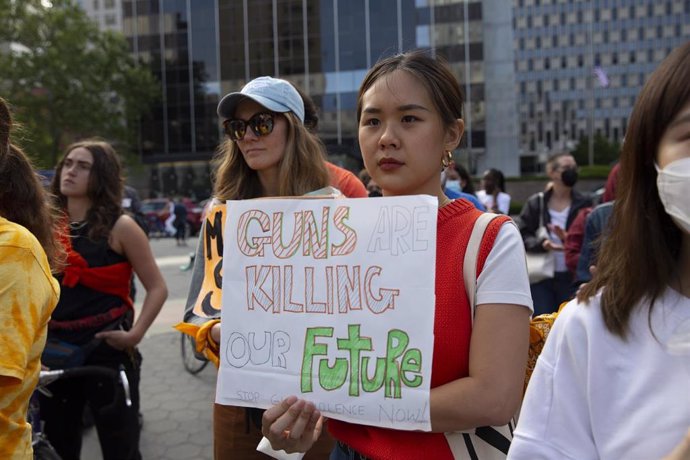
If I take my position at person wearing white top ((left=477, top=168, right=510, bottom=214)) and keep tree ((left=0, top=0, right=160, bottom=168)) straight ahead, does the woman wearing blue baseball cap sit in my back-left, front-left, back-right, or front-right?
back-left

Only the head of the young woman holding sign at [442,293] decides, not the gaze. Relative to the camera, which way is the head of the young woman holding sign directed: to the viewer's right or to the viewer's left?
to the viewer's left

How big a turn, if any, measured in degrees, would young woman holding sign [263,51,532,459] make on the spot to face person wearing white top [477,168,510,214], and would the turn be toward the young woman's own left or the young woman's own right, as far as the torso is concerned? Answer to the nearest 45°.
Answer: approximately 135° to the young woman's own right

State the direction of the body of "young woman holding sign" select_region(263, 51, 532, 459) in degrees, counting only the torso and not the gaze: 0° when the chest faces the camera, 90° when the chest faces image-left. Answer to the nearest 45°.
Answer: approximately 45°
